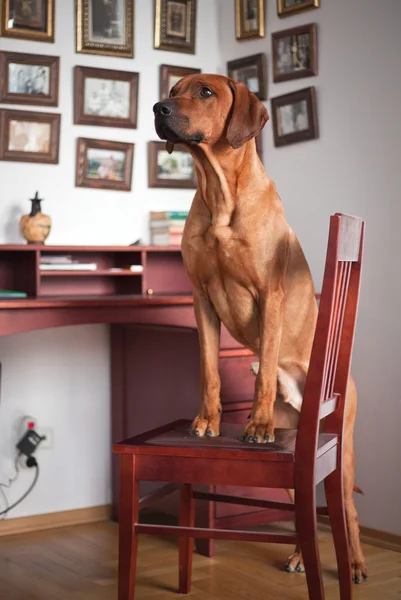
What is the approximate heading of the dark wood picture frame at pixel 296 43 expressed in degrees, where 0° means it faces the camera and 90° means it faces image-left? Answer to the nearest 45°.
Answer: approximately 45°

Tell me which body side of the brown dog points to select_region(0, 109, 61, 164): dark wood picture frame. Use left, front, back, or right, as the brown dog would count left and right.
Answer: right

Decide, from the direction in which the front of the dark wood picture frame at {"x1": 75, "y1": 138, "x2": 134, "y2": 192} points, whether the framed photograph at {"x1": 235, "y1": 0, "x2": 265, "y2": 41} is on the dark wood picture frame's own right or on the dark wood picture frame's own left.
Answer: on the dark wood picture frame's own left

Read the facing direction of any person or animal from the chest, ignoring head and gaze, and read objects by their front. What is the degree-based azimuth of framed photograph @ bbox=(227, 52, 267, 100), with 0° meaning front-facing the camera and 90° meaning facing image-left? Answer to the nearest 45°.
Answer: approximately 45°

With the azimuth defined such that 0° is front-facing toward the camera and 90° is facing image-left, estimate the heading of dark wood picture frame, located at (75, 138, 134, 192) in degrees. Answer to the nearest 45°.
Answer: approximately 0°

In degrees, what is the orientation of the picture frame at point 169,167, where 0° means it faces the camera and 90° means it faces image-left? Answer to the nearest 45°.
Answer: approximately 0°

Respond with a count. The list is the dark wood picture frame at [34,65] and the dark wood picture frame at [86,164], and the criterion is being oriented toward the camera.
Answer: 2

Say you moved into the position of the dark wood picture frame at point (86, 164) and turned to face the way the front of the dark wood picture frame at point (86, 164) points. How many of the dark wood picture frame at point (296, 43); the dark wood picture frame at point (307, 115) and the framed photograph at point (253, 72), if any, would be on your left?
3
